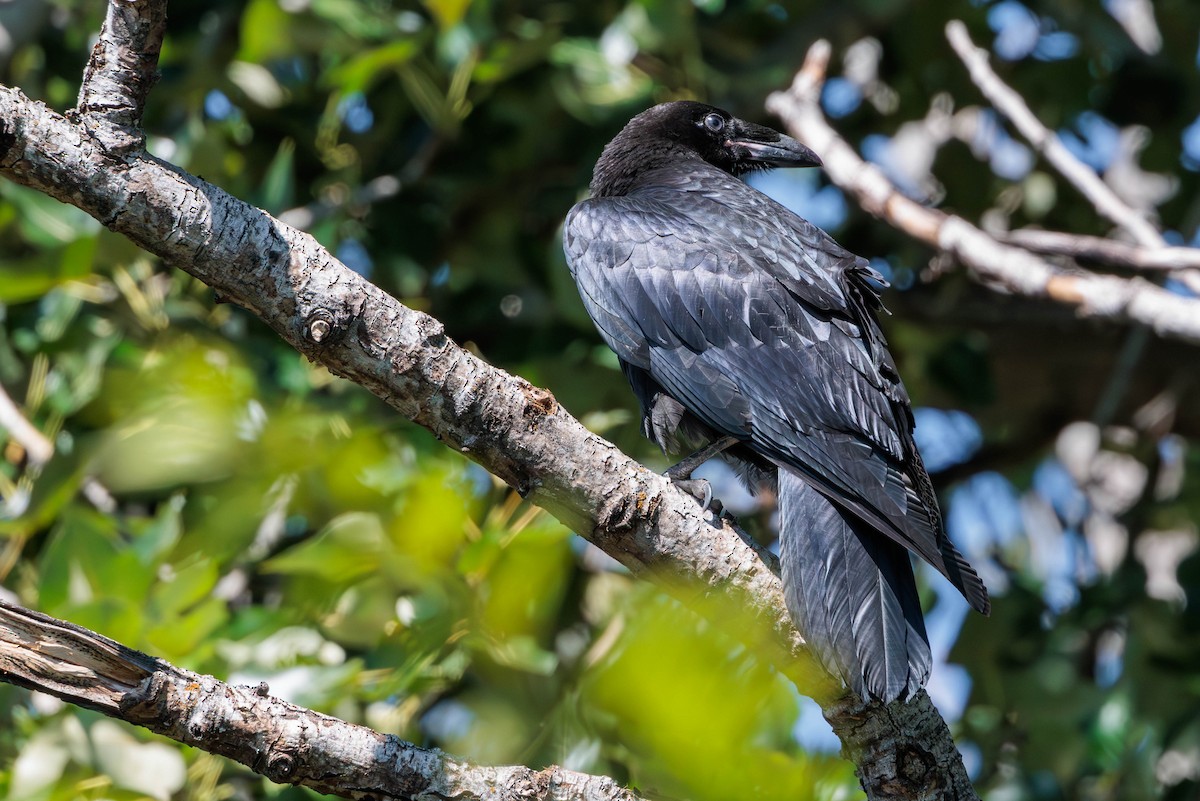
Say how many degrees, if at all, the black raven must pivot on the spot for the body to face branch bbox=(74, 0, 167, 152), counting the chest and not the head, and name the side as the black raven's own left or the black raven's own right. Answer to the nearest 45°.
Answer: approximately 90° to the black raven's own left

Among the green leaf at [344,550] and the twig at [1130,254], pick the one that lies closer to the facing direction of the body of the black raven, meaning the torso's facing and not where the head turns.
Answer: the green leaf

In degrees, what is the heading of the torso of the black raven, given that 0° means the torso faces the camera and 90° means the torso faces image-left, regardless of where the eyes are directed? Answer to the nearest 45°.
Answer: approximately 135°
